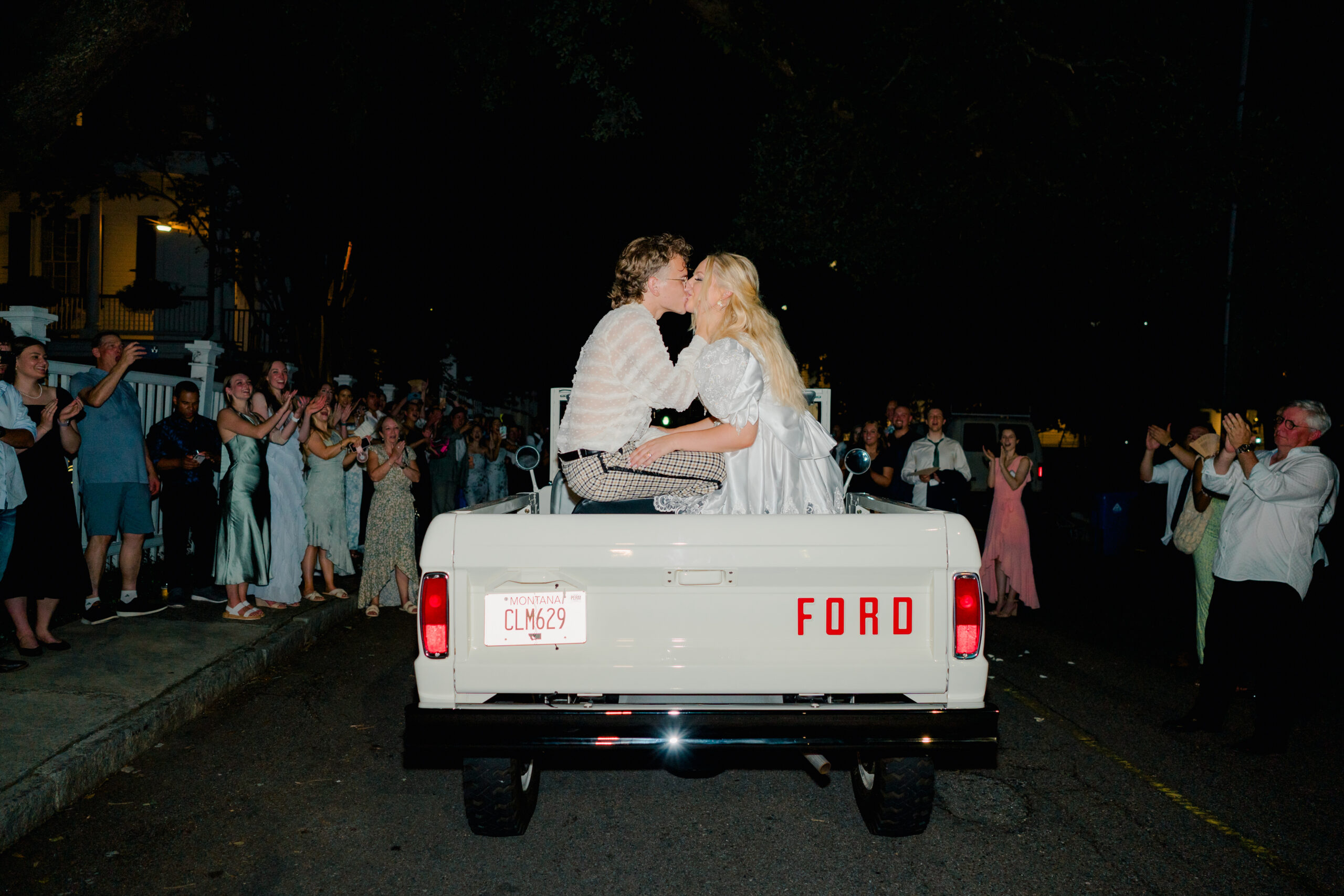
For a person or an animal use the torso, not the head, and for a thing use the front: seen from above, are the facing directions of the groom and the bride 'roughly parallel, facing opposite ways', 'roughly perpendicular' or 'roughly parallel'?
roughly parallel, facing opposite ways

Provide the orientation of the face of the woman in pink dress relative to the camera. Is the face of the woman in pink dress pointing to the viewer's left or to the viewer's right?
to the viewer's left

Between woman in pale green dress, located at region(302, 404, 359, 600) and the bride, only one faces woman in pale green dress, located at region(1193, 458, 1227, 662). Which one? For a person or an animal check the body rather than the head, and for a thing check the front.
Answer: woman in pale green dress, located at region(302, 404, 359, 600)

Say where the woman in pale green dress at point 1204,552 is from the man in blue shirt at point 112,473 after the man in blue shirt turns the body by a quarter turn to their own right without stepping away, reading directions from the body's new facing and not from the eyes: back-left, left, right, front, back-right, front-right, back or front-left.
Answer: left

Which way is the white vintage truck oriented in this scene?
away from the camera

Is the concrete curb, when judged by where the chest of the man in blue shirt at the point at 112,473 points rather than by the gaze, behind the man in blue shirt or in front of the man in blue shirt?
in front

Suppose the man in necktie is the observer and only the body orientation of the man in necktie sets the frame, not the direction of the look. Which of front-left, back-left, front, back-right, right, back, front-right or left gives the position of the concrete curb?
front-right

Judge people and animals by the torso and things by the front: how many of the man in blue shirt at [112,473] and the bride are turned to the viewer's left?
1

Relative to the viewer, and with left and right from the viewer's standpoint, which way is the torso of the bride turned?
facing to the left of the viewer

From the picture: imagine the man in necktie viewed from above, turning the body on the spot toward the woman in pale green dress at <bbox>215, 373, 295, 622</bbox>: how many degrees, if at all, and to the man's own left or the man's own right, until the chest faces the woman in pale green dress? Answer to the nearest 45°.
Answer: approximately 45° to the man's own right

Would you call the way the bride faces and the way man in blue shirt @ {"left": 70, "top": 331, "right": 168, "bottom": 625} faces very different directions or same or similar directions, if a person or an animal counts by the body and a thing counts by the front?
very different directions

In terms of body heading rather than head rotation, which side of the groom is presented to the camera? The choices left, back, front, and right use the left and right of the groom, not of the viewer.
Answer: right

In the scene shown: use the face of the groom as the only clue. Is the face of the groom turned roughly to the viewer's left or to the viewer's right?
to the viewer's right

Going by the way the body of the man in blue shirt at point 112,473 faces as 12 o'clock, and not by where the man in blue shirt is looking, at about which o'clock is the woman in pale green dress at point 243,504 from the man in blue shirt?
The woman in pale green dress is roughly at 11 o'clock from the man in blue shirt.

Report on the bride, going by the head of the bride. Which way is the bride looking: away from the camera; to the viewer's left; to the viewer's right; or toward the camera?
to the viewer's left

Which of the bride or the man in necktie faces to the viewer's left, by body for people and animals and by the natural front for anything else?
the bride

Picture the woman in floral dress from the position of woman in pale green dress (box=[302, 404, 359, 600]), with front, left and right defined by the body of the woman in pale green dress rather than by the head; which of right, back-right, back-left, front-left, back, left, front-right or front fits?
front

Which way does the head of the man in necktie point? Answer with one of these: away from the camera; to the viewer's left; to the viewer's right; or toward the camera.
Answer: toward the camera

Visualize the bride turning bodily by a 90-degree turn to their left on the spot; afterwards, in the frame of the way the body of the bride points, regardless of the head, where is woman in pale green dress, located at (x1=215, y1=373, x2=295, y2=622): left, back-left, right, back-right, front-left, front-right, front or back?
back-right

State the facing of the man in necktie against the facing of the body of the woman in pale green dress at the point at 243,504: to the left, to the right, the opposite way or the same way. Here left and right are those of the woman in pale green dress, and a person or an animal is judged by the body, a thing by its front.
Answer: to the right

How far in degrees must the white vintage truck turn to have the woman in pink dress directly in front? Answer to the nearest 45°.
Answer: approximately 45° to its right

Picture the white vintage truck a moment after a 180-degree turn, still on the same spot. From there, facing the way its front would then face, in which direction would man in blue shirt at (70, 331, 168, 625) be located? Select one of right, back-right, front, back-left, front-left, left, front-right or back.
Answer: back-right
